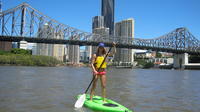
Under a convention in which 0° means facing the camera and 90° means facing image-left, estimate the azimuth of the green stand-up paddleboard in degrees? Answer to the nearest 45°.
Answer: approximately 315°
